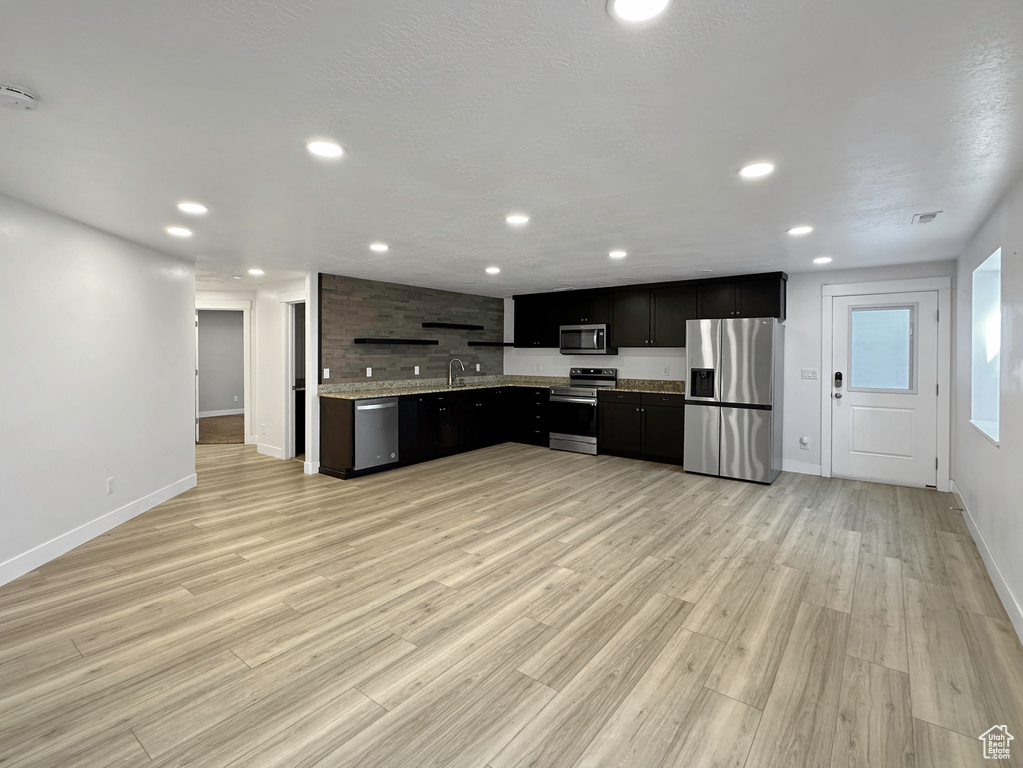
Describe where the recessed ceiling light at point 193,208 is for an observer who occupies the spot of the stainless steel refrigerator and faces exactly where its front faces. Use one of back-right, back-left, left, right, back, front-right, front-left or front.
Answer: front-right

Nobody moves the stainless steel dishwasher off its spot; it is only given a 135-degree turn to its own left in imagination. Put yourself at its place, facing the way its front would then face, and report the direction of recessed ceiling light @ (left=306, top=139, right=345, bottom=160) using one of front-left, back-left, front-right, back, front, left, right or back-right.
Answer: back

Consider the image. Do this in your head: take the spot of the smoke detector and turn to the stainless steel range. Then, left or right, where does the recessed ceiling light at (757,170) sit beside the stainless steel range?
right

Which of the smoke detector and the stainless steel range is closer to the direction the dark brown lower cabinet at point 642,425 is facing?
the smoke detector

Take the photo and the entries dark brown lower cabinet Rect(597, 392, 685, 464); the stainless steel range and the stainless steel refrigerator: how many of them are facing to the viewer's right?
0

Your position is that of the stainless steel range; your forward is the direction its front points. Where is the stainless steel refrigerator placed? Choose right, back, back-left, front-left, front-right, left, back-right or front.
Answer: left

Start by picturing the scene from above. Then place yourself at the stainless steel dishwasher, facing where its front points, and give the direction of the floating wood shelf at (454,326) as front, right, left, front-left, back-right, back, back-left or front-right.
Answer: left

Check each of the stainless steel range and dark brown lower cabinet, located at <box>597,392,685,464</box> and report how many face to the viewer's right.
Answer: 0

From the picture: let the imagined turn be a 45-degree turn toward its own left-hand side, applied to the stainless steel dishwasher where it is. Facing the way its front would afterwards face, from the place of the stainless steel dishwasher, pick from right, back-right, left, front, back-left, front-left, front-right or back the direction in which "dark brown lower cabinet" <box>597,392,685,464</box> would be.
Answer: front

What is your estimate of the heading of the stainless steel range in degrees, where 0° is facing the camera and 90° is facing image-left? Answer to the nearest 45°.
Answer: approximately 45°

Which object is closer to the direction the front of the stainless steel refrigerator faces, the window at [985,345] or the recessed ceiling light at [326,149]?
the recessed ceiling light

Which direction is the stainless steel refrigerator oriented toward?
toward the camera

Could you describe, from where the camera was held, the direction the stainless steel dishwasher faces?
facing the viewer and to the right of the viewer

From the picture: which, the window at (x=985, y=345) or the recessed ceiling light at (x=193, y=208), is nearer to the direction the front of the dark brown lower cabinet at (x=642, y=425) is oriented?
the recessed ceiling light
